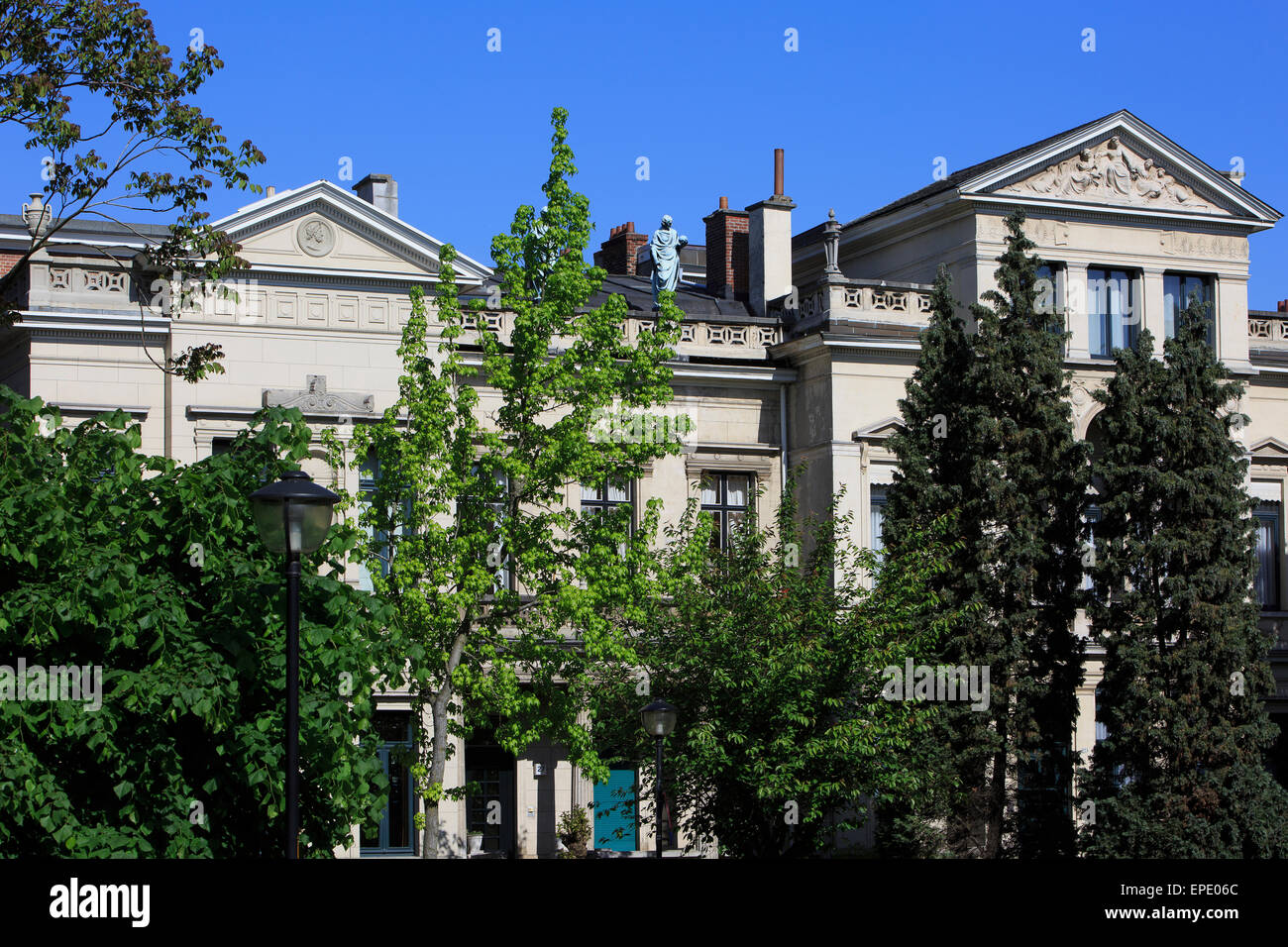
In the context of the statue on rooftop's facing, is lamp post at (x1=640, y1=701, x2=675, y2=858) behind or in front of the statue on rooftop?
in front

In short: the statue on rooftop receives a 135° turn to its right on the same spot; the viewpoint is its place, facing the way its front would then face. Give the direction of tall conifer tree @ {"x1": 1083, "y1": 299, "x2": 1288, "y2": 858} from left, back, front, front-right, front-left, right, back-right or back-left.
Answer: back

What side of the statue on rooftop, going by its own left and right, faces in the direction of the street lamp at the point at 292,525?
front

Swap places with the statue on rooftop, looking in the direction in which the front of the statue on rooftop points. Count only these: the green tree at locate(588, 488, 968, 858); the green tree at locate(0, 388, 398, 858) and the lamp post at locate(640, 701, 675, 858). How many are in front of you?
3

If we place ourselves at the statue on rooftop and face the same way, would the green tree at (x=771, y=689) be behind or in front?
in front

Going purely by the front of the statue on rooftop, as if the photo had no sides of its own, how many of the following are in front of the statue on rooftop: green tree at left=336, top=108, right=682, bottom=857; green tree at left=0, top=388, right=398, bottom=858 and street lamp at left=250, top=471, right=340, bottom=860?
3

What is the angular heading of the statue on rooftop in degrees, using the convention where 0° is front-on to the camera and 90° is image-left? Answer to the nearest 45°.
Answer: approximately 0°

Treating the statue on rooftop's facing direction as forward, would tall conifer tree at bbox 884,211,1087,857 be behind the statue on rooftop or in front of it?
in front

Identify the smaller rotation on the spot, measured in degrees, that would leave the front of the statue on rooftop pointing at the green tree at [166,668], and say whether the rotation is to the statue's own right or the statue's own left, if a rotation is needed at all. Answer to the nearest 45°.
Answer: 0° — it already faces it
